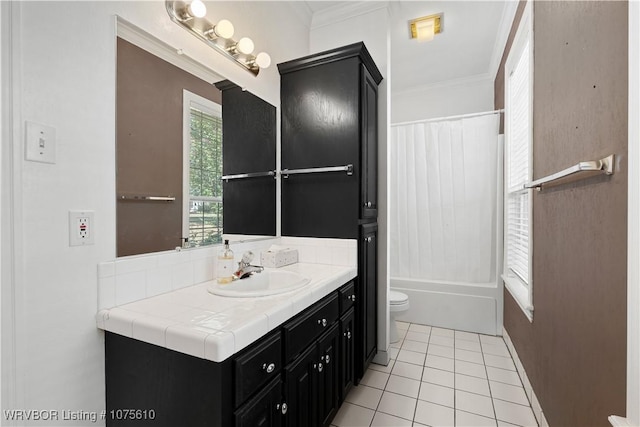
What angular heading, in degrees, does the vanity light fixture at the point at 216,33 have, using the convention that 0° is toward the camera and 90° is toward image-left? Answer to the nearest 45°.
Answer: approximately 315°

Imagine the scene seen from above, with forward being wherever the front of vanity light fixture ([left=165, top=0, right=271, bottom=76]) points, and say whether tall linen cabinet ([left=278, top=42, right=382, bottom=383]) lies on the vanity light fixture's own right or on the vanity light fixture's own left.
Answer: on the vanity light fixture's own left

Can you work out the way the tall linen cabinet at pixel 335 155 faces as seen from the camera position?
facing to the right of the viewer
